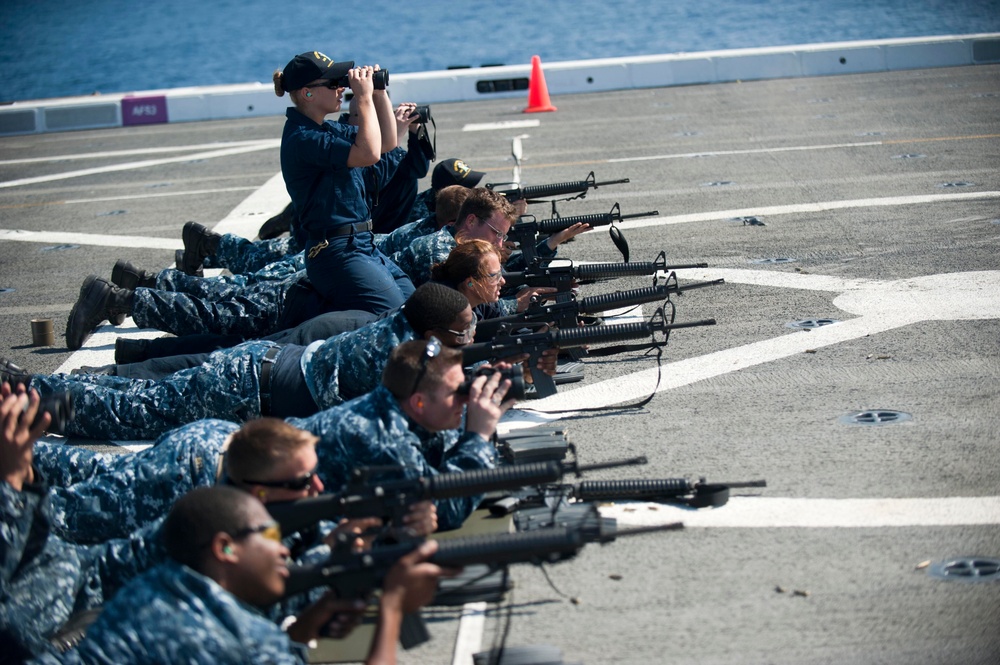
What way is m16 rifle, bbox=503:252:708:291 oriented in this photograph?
to the viewer's right

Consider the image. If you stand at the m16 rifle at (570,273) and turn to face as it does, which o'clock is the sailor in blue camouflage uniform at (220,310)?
The sailor in blue camouflage uniform is roughly at 6 o'clock from the m16 rifle.

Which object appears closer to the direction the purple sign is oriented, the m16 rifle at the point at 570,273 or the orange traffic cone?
the m16 rifle

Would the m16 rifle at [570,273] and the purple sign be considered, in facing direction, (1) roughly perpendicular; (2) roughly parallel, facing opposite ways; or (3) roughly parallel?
roughly perpendicular

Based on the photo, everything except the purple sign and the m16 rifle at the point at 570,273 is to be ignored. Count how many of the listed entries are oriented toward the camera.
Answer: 1

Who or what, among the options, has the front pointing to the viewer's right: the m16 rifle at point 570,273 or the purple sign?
the m16 rifle

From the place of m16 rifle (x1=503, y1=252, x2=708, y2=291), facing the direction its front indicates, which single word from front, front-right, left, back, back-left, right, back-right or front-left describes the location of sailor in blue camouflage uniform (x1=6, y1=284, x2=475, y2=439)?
back-right

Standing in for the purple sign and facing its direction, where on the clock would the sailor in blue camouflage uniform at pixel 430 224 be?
The sailor in blue camouflage uniform is roughly at 12 o'clock from the purple sign.

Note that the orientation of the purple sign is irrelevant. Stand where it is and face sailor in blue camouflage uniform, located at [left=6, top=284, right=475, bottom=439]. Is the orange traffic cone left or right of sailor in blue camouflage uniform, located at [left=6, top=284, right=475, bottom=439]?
left

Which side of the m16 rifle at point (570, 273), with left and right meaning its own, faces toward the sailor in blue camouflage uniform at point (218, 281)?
back

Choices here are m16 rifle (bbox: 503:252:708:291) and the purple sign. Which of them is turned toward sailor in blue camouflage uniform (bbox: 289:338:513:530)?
the purple sign
